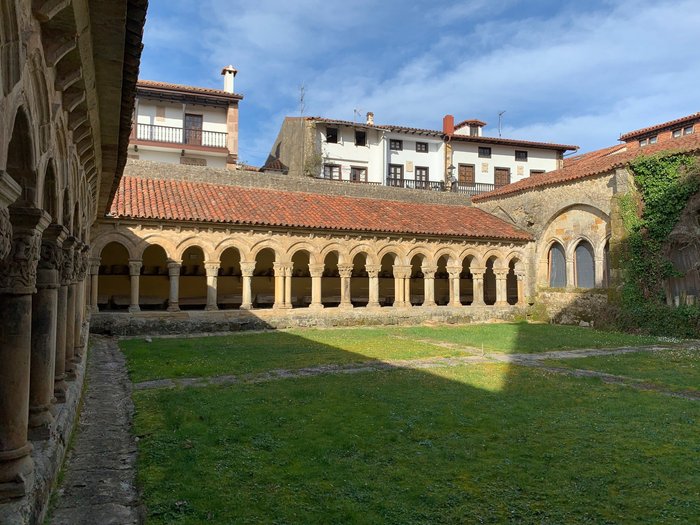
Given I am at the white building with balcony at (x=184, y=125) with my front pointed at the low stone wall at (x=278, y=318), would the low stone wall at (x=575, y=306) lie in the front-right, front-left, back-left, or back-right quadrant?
front-left

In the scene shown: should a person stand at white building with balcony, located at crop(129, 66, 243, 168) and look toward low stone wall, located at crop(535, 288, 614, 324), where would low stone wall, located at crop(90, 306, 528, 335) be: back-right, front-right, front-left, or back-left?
front-right

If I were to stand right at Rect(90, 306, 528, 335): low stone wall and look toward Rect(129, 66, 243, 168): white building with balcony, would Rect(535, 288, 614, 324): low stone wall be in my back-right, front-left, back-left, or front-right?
back-right

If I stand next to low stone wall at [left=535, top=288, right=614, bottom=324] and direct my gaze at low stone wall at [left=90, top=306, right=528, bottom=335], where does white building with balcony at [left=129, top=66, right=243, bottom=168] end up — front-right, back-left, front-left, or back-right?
front-right

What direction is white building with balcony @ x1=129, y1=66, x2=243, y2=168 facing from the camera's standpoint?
toward the camera

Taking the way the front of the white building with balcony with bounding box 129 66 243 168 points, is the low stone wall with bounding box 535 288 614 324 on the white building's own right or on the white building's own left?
on the white building's own left

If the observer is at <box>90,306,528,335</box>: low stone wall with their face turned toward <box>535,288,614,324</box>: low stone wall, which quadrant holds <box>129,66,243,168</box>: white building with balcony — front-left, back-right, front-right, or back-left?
back-left

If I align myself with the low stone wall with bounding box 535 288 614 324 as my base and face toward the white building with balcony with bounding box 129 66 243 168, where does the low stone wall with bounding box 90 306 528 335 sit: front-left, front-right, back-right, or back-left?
front-left

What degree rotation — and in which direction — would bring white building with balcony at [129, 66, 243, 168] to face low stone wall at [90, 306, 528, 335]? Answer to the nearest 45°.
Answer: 0° — it already faces it
